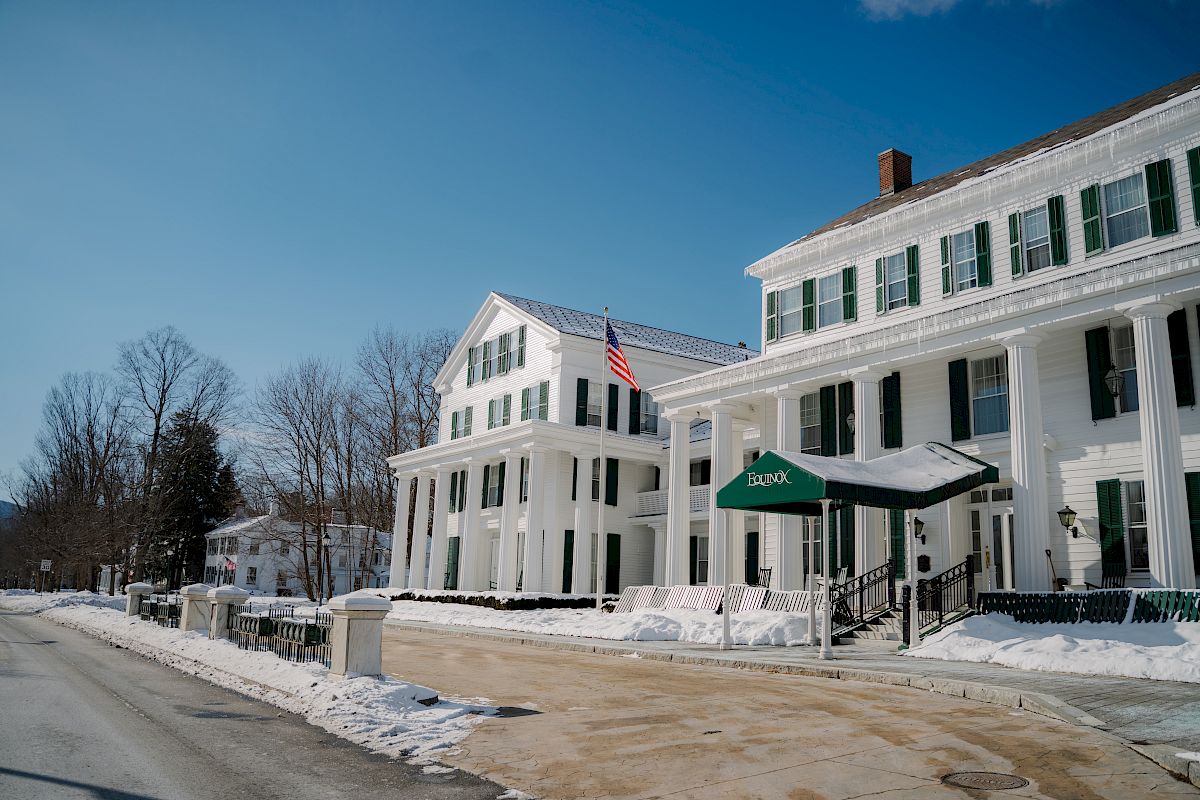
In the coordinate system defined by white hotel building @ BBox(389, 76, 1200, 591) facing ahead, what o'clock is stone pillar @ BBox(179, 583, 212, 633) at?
The stone pillar is roughly at 1 o'clock from the white hotel building.

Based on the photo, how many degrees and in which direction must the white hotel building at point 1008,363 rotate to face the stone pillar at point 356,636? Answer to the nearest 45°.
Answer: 0° — it already faces it

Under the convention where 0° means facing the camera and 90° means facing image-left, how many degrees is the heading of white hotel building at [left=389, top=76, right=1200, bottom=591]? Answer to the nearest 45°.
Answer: approximately 45°

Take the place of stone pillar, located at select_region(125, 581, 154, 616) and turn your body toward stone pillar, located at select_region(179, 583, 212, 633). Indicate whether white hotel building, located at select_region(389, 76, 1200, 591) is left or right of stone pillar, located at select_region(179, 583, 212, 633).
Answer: left

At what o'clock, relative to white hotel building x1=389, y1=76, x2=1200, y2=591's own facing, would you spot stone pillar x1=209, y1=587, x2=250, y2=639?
The stone pillar is roughly at 1 o'clock from the white hotel building.

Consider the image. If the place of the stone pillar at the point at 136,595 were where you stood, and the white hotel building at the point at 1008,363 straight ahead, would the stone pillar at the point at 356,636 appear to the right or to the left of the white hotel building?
right
